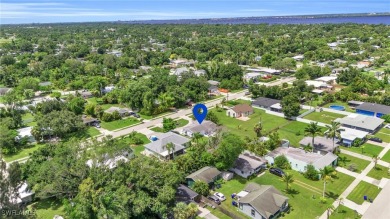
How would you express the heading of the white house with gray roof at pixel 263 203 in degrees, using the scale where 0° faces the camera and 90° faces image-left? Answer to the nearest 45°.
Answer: approximately 315°

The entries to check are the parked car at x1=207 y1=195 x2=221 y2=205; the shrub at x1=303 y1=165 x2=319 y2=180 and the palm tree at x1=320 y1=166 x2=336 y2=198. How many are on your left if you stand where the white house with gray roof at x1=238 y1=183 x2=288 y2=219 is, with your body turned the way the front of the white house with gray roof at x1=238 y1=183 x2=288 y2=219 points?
2

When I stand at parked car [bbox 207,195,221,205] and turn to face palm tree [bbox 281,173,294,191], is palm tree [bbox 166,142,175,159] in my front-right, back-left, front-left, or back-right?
back-left

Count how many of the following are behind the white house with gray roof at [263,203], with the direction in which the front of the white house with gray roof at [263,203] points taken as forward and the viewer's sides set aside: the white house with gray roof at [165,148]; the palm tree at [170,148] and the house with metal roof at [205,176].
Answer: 3

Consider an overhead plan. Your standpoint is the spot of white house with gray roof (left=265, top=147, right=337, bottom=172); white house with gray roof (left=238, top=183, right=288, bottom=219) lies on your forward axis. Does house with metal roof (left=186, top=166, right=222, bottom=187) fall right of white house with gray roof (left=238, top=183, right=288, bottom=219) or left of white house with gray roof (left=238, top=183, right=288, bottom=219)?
right

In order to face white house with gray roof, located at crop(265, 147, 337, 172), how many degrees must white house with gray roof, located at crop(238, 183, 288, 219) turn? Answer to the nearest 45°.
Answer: approximately 90° to its left

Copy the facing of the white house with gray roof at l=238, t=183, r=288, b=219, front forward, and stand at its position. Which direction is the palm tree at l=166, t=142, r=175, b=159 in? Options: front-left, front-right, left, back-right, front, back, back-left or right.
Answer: back

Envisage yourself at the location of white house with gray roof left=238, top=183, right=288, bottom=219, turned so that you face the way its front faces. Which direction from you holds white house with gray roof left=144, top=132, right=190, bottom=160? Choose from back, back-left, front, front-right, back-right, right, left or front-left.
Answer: back
